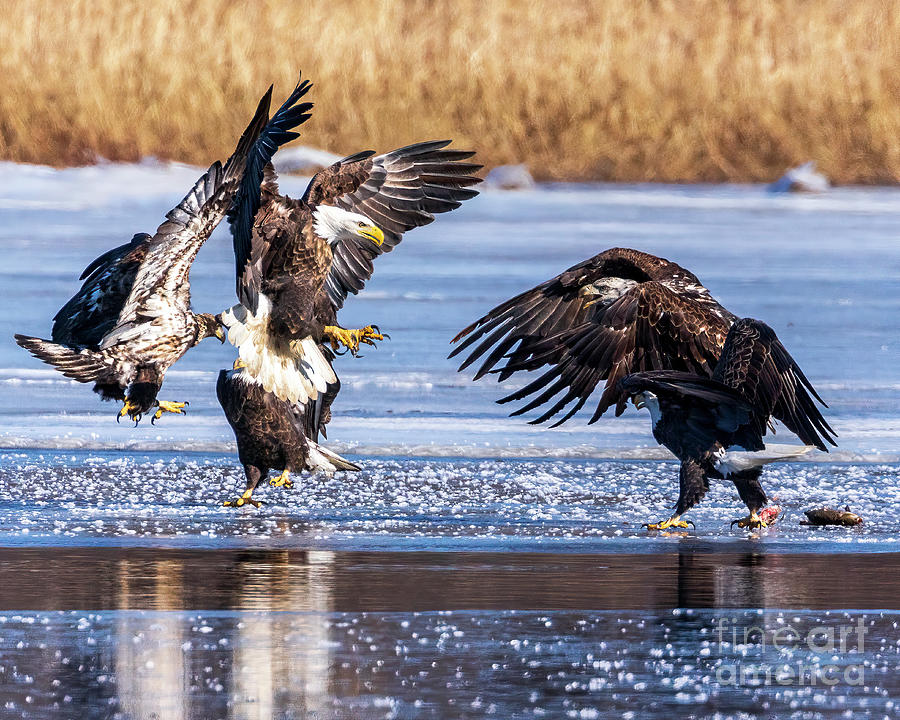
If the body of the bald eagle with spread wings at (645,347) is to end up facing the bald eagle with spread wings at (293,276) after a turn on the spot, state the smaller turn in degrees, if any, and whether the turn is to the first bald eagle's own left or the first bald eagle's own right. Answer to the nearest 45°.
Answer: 0° — it already faces it

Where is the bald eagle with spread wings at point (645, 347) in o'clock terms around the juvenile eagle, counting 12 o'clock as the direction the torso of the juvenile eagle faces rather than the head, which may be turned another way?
The bald eagle with spread wings is roughly at 12 o'clock from the juvenile eagle.

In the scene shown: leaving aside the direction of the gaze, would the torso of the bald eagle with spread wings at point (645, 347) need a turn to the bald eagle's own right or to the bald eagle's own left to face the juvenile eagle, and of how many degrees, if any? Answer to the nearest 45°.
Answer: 0° — it already faces it

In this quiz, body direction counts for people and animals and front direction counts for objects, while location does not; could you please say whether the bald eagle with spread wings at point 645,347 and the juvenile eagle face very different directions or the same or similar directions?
very different directions

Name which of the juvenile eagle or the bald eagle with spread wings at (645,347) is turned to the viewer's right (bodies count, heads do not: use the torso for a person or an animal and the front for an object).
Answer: the juvenile eagle

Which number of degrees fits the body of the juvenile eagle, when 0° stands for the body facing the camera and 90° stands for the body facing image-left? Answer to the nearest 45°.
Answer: approximately 270°

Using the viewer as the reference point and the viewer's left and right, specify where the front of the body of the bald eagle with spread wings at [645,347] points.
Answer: facing to the left of the viewer
